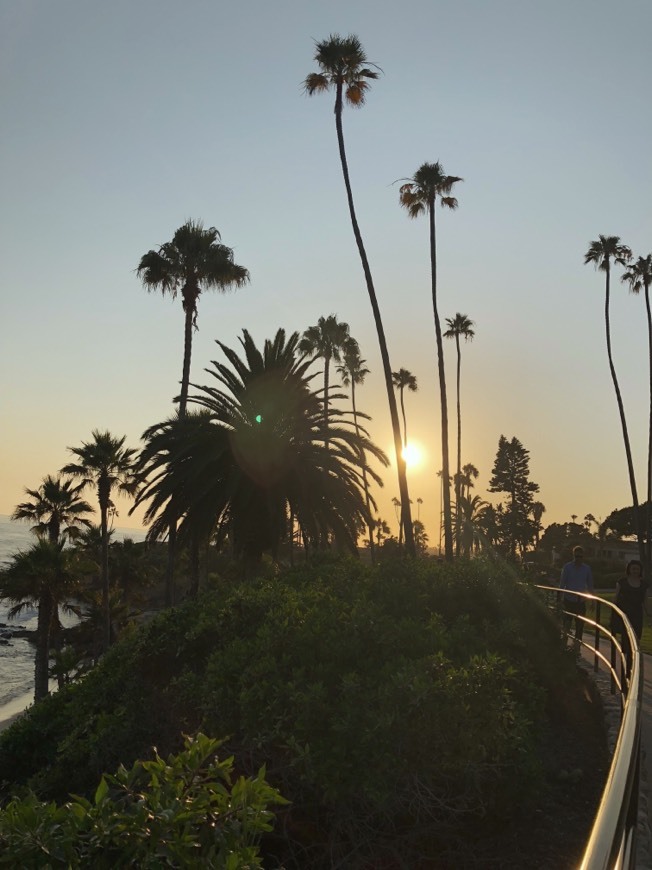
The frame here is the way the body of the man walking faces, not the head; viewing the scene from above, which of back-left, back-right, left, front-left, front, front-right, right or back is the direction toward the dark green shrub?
front

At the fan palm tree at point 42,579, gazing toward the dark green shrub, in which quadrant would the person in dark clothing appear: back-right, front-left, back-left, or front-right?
front-left

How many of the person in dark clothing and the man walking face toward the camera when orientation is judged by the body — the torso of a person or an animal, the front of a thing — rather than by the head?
2

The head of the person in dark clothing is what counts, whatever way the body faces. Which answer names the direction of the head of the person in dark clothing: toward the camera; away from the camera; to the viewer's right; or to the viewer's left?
toward the camera

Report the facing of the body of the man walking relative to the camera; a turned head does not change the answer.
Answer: toward the camera

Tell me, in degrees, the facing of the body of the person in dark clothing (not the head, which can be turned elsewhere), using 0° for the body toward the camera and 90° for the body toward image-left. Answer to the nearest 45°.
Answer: approximately 0°

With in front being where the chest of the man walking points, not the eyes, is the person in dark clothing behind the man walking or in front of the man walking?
in front

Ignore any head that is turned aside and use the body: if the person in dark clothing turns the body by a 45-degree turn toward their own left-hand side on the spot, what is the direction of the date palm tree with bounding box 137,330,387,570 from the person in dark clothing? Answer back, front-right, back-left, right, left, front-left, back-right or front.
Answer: back

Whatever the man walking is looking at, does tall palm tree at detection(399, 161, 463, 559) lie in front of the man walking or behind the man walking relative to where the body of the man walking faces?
behind

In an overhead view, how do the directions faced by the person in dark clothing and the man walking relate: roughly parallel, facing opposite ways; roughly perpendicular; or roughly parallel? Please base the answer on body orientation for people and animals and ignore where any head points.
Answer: roughly parallel

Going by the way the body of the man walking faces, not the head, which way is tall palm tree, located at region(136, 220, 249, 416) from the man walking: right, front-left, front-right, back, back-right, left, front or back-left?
back-right

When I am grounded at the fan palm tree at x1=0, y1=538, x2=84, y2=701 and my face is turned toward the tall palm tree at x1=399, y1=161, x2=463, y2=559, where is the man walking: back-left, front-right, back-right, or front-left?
front-right

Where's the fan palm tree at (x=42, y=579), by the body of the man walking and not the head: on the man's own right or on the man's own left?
on the man's own right

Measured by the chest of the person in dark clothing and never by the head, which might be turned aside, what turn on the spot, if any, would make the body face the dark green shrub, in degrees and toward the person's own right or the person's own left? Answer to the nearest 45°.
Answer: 0° — they already face it

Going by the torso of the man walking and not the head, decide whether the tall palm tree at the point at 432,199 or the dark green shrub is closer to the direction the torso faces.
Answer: the dark green shrub
